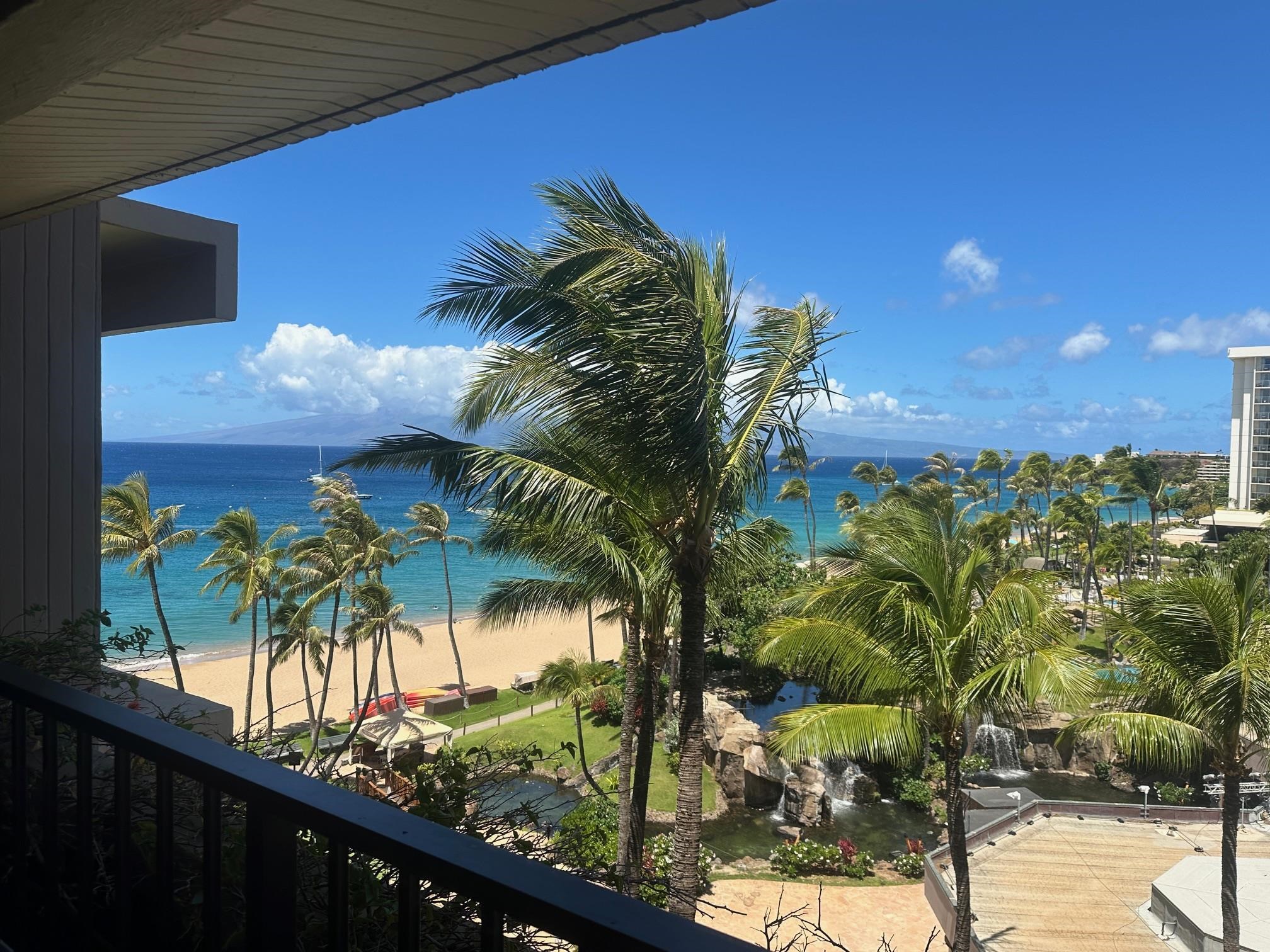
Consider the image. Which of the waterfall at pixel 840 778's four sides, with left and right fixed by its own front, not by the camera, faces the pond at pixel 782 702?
back

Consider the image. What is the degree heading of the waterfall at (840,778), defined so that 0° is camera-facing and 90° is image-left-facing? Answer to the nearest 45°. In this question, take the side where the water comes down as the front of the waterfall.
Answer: approximately 0°

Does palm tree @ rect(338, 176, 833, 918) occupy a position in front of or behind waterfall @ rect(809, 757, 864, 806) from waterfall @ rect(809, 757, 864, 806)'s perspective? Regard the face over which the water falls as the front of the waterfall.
in front

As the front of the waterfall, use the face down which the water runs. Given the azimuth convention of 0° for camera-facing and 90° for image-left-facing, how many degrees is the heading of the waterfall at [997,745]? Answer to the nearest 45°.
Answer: approximately 0°

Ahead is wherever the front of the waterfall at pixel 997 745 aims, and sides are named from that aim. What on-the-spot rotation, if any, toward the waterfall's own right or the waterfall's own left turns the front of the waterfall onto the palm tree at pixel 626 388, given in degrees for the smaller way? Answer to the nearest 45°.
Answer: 0° — it already faces it

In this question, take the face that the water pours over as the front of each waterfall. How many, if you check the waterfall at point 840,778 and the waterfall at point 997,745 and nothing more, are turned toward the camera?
2

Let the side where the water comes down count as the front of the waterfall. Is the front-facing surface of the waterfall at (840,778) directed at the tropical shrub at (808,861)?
yes

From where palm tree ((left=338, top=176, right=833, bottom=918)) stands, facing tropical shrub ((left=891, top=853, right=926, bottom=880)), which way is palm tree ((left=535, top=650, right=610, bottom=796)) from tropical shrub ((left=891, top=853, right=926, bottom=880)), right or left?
left

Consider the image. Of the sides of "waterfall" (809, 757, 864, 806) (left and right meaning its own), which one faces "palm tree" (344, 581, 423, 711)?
right

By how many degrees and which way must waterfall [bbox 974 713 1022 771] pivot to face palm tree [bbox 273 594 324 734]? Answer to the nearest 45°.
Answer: approximately 90° to its right

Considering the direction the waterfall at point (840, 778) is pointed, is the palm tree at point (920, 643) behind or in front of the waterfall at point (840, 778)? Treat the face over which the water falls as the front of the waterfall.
in front

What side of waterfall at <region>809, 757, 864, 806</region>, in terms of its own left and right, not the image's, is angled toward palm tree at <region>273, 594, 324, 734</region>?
right

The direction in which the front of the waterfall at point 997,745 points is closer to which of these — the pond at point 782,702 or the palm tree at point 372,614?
the palm tree

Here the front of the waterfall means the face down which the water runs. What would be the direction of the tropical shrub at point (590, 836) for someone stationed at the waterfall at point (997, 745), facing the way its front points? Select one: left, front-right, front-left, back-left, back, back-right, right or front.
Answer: front

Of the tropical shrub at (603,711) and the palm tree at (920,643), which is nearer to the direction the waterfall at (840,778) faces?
the palm tree

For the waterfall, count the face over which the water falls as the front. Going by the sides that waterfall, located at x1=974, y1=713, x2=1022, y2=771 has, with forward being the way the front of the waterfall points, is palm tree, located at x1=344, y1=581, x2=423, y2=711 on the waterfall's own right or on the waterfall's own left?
on the waterfall's own right
